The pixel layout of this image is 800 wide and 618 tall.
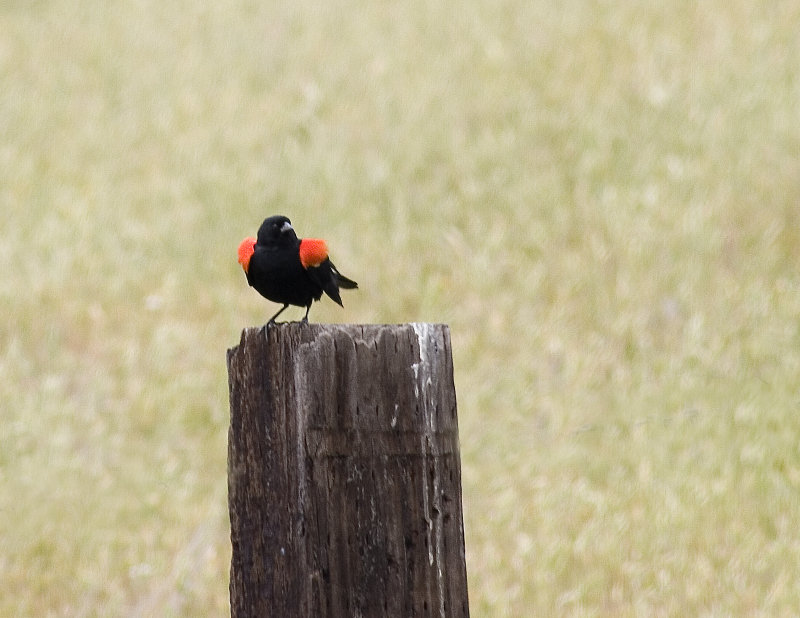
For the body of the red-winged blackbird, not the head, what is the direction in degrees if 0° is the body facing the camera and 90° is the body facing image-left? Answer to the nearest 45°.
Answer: approximately 45°
